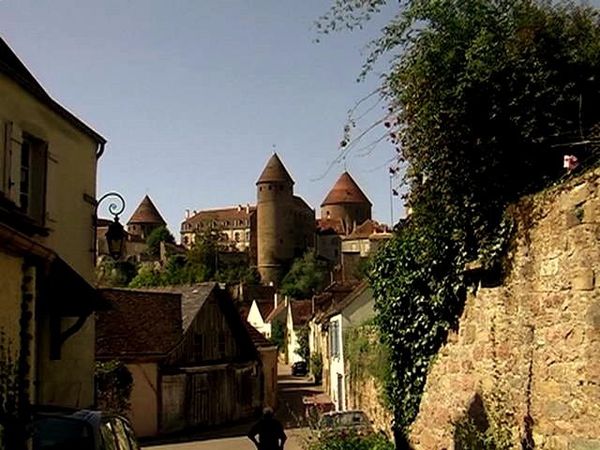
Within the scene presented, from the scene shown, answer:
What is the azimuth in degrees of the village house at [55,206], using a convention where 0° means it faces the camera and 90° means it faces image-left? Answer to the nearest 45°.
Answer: approximately 315°

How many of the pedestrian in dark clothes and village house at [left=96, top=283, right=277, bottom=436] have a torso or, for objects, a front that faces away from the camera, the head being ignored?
1

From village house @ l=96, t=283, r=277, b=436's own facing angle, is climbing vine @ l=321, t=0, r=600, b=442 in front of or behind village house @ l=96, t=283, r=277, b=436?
in front

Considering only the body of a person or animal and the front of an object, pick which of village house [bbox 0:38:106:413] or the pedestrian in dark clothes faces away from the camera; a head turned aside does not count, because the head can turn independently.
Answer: the pedestrian in dark clothes

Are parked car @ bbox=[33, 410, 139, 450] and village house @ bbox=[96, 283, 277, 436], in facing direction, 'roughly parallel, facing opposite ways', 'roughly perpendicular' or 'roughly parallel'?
roughly perpendicular

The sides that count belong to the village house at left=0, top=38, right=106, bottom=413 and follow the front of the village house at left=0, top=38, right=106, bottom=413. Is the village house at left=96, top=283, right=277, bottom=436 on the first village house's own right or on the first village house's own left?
on the first village house's own left

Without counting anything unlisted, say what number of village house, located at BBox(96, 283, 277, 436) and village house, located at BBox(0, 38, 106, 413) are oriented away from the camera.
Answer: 0

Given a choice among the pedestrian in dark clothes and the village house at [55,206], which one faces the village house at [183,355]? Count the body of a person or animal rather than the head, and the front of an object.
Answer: the pedestrian in dark clothes

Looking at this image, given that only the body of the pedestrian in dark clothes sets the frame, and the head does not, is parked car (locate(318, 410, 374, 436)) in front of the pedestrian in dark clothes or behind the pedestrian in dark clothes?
in front

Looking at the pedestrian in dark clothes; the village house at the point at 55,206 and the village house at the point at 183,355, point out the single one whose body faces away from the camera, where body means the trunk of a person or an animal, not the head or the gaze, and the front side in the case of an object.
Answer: the pedestrian in dark clothes

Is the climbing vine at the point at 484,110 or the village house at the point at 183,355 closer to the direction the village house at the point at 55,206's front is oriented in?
the climbing vine

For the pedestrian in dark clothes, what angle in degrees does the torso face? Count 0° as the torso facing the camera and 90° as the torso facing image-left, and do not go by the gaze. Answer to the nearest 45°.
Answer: approximately 180°

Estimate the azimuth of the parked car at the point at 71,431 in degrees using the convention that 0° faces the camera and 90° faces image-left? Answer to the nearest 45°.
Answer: approximately 225°

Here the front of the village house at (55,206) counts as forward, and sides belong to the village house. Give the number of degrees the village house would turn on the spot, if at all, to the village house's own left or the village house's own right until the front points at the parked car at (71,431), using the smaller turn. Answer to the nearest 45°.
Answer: approximately 45° to the village house's own right

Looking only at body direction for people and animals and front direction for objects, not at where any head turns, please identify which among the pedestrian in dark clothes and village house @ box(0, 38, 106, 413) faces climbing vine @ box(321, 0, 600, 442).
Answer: the village house

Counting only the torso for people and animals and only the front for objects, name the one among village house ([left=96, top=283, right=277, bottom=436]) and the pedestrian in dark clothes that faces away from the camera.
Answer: the pedestrian in dark clothes
